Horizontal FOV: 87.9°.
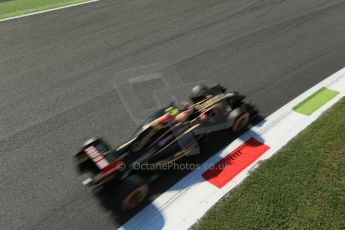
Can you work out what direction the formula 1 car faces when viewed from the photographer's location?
facing away from the viewer and to the right of the viewer
